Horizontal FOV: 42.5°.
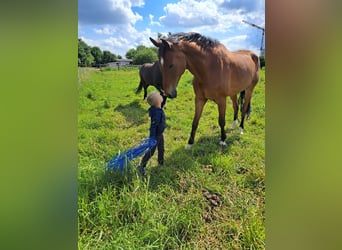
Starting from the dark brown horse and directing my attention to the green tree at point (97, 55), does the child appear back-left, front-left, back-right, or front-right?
back-left

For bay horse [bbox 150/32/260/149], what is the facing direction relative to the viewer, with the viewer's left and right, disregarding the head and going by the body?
facing the viewer and to the left of the viewer
